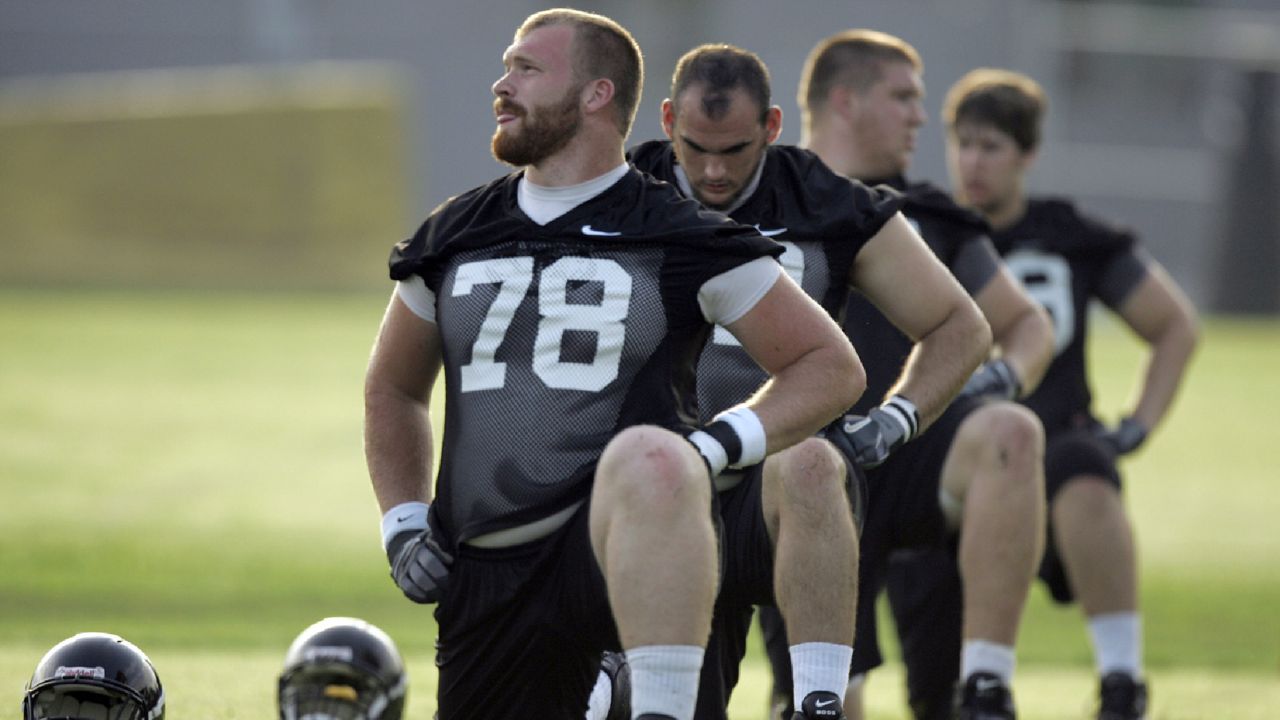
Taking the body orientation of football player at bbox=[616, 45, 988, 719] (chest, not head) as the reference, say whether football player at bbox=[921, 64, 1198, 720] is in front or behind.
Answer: behind

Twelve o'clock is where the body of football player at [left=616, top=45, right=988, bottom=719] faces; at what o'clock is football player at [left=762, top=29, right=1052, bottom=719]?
football player at [left=762, top=29, right=1052, bottom=719] is roughly at 7 o'clock from football player at [left=616, top=45, right=988, bottom=719].

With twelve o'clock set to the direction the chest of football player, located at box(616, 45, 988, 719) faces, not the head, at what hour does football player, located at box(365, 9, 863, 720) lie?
football player, located at box(365, 9, 863, 720) is roughly at 1 o'clock from football player, located at box(616, 45, 988, 719).

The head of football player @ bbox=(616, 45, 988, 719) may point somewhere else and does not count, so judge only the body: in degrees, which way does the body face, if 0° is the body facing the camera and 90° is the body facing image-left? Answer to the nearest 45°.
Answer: approximately 0°
